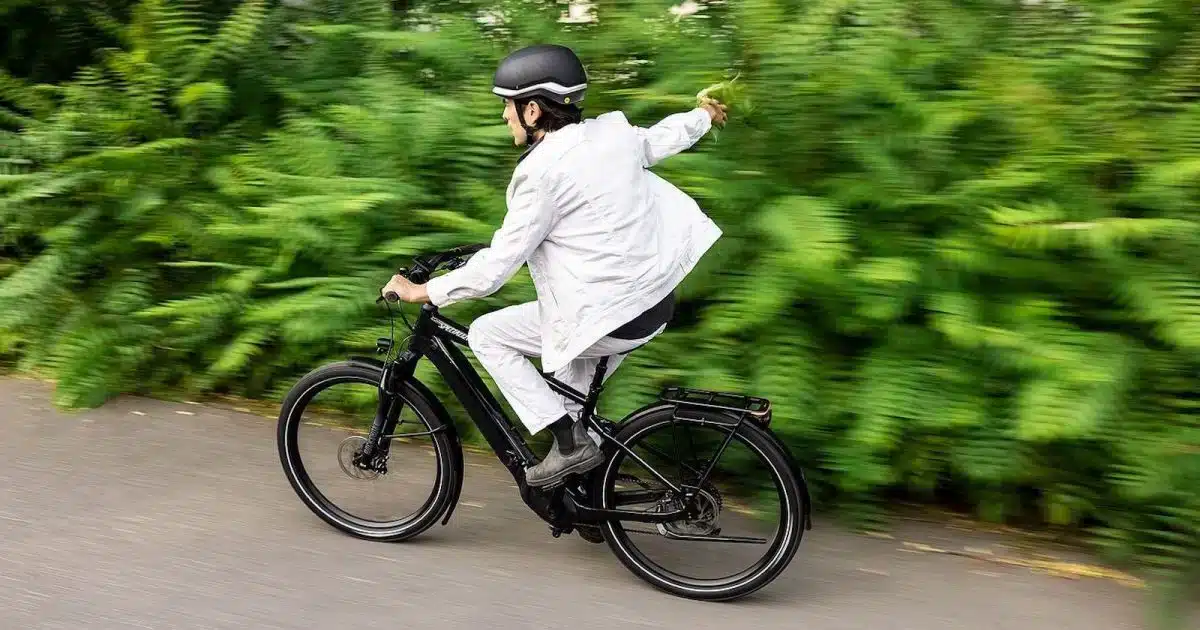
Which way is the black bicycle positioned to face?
to the viewer's left
